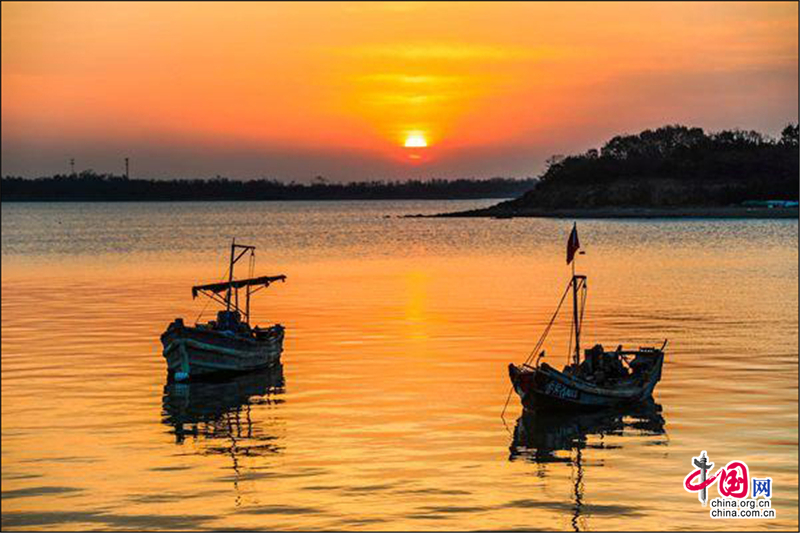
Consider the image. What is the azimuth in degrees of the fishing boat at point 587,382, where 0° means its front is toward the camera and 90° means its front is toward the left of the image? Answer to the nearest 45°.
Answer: approximately 45°
